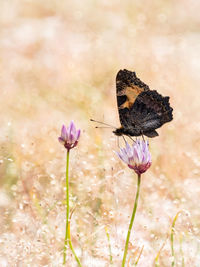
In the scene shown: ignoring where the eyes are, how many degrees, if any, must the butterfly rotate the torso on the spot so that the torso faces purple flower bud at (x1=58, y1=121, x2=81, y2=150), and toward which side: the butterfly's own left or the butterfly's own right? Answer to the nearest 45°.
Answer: approximately 45° to the butterfly's own left

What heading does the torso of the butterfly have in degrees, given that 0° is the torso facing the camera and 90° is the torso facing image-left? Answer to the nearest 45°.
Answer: approximately 90°
